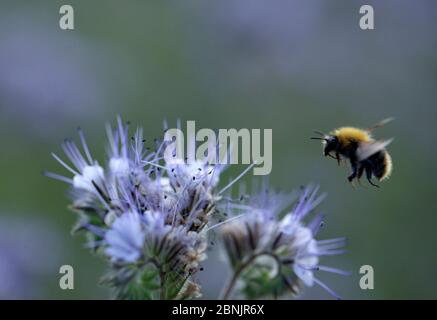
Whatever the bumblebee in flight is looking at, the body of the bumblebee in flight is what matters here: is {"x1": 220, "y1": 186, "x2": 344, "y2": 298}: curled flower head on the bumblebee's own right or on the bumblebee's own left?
on the bumblebee's own left

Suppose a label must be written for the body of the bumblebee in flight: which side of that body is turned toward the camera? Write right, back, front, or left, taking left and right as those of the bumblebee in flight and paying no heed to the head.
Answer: left
